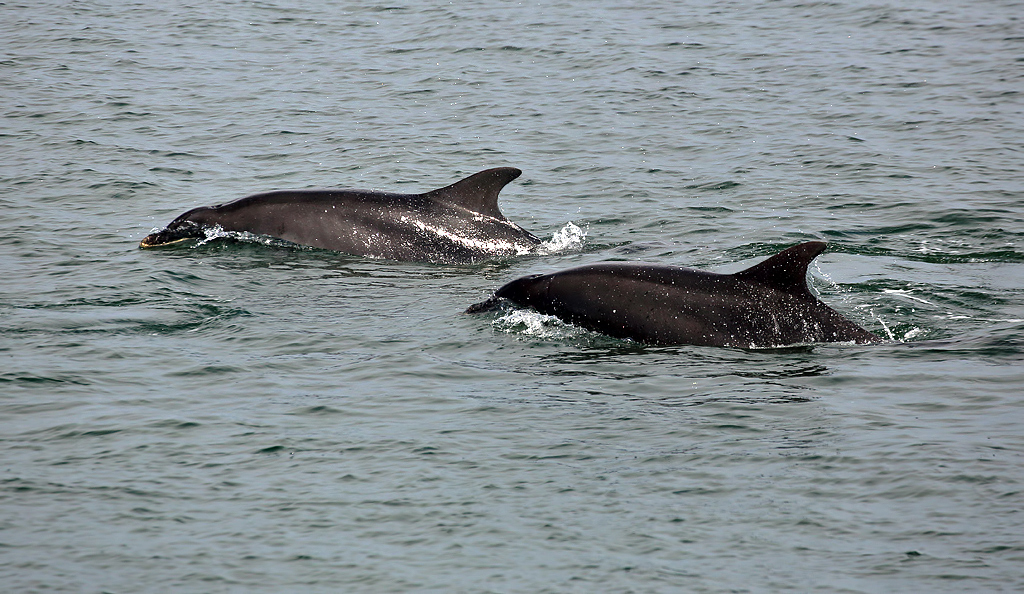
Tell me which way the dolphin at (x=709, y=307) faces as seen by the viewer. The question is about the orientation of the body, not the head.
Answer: to the viewer's left

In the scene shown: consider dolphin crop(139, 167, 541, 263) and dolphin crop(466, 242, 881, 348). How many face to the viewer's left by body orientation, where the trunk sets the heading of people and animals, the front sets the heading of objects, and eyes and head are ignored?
2

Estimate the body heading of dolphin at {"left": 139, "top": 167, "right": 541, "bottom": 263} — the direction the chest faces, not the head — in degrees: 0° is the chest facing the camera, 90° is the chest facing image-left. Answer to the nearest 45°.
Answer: approximately 90°

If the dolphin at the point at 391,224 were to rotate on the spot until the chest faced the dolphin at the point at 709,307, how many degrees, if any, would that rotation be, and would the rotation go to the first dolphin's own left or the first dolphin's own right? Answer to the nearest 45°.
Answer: approximately 135° to the first dolphin's own left

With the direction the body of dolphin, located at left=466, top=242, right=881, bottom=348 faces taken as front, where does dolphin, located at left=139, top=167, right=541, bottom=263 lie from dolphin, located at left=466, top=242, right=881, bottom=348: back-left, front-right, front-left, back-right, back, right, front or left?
front-right
